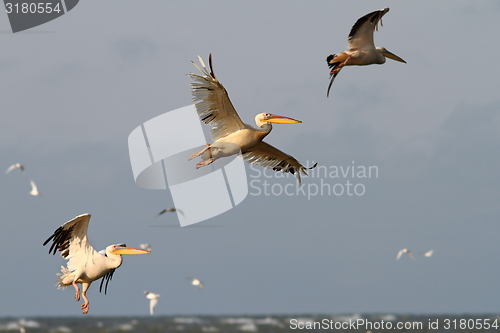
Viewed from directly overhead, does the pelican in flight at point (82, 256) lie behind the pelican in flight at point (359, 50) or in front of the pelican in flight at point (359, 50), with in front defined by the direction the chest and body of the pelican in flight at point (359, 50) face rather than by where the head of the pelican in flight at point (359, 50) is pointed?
behind

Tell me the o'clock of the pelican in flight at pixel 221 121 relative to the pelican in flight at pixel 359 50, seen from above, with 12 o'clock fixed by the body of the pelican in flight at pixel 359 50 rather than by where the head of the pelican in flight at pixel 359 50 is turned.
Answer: the pelican in flight at pixel 221 121 is roughly at 5 o'clock from the pelican in flight at pixel 359 50.

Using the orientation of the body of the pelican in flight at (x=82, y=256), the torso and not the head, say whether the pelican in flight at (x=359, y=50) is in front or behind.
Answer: in front

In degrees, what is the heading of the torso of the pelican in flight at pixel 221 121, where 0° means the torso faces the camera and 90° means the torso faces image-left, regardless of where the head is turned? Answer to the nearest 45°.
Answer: approximately 270°

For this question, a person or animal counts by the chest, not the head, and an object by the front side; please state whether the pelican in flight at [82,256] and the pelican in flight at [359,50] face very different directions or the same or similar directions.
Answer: same or similar directions

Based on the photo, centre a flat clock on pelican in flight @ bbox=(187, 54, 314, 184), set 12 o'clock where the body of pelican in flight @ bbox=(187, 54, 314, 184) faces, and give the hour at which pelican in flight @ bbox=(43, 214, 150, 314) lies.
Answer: pelican in flight @ bbox=(43, 214, 150, 314) is roughly at 5 o'clock from pelican in flight @ bbox=(187, 54, 314, 184).

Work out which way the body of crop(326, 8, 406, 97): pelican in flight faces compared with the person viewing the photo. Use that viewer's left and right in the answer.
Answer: facing to the right of the viewer

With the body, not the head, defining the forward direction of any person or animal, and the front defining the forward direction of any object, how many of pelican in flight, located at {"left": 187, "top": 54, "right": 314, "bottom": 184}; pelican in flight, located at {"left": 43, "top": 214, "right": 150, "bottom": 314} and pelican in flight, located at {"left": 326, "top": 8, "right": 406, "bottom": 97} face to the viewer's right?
3

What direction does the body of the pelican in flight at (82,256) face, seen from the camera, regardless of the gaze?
to the viewer's right

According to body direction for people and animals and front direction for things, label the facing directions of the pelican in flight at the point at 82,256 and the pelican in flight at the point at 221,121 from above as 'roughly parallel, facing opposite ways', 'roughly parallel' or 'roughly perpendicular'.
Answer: roughly parallel
